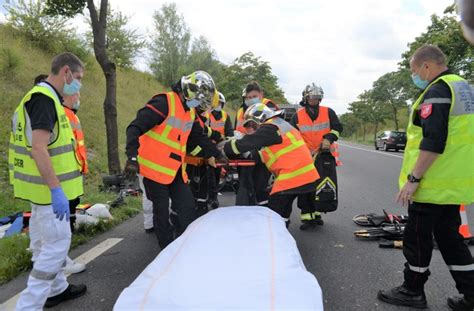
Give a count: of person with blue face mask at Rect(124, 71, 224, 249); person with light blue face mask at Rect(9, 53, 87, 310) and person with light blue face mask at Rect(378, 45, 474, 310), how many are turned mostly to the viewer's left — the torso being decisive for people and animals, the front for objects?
1

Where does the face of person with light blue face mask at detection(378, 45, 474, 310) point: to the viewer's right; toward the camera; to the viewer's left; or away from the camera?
to the viewer's left

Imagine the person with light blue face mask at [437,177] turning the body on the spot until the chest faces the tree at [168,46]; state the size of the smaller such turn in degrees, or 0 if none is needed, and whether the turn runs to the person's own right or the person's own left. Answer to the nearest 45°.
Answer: approximately 45° to the person's own right

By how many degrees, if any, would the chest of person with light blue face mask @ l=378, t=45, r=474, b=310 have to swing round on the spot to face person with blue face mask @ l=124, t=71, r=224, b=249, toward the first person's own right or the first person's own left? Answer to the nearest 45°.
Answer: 0° — they already face them

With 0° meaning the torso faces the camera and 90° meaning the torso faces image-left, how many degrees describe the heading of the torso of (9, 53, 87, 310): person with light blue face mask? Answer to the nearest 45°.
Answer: approximately 270°

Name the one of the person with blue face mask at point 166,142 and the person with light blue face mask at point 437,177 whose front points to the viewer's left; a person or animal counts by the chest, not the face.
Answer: the person with light blue face mask at point 437,177

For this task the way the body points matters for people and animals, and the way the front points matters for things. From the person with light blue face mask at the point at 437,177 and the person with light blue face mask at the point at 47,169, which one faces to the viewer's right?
the person with light blue face mask at the point at 47,169

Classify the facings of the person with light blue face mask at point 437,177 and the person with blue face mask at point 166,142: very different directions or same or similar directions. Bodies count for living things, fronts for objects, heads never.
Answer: very different directions

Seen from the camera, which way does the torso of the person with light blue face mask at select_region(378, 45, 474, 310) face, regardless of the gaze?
to the viewer's left

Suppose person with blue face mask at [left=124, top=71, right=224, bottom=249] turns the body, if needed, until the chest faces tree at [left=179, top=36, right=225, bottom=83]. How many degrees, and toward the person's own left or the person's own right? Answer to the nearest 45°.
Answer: approximately 135° to the person's own left

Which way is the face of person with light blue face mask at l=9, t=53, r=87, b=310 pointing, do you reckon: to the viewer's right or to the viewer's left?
to the viewer's right

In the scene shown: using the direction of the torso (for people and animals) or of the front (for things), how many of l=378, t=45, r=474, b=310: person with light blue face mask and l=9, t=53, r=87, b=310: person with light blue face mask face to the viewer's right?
1

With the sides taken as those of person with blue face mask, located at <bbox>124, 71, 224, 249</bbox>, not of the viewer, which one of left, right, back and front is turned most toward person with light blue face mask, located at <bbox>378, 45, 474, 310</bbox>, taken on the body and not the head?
front

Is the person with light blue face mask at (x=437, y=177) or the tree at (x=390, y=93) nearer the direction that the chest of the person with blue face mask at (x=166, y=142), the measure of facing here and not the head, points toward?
the person with light blue face mask
